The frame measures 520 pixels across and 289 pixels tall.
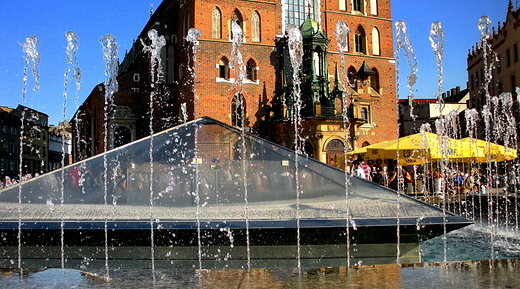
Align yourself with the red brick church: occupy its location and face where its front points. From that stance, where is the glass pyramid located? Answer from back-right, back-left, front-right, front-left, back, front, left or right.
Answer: front-right

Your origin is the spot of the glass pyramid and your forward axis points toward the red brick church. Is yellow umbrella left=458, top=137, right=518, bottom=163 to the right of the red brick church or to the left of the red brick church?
right

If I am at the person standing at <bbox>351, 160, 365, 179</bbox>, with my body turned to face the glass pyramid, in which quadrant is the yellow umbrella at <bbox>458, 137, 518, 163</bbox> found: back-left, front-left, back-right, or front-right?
back-left

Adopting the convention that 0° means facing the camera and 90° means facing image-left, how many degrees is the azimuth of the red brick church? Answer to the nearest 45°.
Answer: approximately 315°

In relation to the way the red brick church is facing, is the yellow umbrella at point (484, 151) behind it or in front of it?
in front

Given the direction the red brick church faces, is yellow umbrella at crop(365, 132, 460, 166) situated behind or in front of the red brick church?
in front
